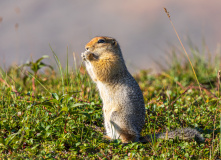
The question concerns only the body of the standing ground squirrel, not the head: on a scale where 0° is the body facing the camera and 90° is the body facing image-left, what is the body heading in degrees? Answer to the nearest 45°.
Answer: approximately 90°
